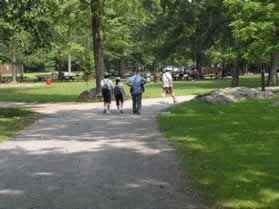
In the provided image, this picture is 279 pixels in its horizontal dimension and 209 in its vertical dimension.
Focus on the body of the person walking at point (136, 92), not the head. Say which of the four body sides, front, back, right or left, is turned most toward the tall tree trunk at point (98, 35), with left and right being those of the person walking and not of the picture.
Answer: front

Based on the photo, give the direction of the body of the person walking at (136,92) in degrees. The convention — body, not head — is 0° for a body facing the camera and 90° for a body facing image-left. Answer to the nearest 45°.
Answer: approximately 180°

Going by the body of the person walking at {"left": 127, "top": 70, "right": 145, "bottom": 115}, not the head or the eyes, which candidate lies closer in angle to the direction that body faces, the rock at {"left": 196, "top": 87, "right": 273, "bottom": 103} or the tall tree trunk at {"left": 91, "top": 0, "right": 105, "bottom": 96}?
the tall tree trunk

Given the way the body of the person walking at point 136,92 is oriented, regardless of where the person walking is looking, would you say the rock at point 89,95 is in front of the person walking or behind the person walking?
in front

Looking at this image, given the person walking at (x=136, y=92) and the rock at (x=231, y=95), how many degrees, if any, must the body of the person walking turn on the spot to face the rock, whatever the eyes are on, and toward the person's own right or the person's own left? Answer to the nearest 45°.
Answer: approximately 45° to the person's own right
